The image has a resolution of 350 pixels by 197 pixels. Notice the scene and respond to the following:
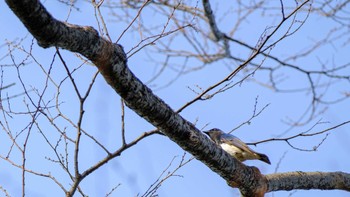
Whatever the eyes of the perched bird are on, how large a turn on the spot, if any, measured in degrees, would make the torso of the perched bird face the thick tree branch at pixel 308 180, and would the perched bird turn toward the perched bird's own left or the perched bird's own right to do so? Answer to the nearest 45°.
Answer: approximately 135° to the perched bird's own left

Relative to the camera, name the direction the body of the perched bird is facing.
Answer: to the viewer's left
